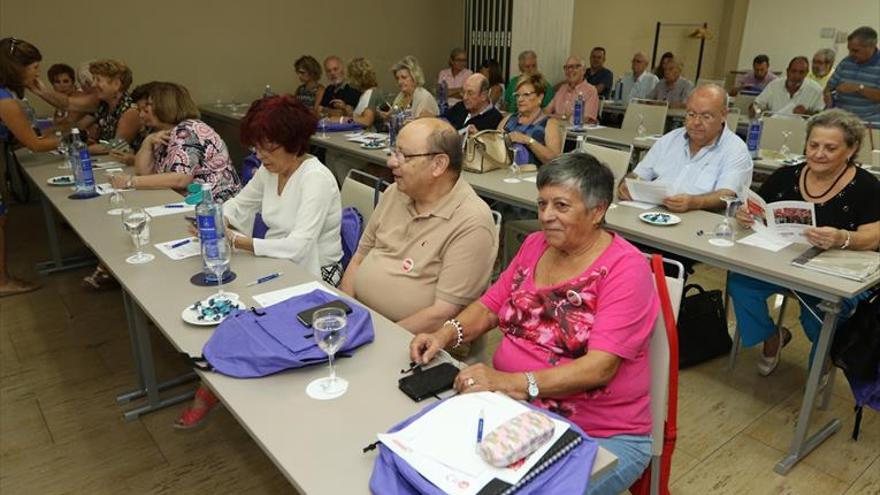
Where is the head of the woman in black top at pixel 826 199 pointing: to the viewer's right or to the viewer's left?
to the viewer's left

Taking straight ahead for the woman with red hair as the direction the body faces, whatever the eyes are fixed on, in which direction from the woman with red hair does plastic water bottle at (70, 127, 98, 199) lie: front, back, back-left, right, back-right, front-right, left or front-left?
right

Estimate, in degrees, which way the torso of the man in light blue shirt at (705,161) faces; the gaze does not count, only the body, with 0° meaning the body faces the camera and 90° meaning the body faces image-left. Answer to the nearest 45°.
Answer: approximately 45°

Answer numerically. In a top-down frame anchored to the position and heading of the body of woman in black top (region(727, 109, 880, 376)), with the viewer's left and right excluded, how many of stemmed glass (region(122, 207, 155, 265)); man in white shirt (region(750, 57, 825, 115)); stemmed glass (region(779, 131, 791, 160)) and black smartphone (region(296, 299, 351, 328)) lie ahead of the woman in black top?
2

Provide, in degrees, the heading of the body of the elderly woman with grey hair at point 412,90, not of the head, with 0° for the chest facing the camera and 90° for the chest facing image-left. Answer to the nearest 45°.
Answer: approximately 45°

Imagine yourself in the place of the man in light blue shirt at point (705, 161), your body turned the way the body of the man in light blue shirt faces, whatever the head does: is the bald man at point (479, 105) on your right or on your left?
on your right

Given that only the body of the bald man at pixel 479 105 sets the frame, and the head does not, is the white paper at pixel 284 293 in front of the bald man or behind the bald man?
in front
